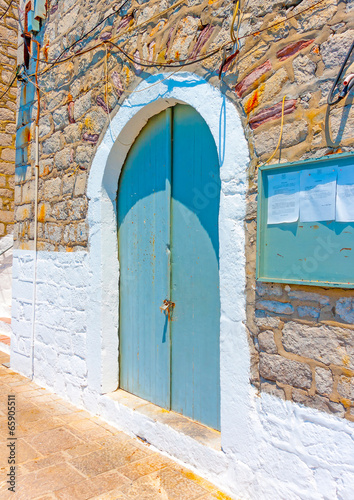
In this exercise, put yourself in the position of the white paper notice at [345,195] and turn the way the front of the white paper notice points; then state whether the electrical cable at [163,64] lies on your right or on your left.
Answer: on your right

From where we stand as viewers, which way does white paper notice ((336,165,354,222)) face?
facing the viewer and to the left of the viewer
